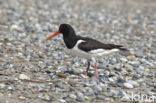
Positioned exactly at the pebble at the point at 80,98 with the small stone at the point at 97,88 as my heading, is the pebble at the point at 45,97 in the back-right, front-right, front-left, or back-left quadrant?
back-left

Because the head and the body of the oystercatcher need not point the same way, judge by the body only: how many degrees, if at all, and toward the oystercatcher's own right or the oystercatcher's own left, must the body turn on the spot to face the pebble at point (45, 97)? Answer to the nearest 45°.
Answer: approximately 45° to the oystercatcher's own left

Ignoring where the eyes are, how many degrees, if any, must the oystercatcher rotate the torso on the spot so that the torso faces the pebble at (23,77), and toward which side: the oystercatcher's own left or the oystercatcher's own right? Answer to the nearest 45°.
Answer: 0° — it already faces it

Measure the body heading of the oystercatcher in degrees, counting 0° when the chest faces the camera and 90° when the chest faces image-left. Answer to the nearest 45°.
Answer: approximately 90°
